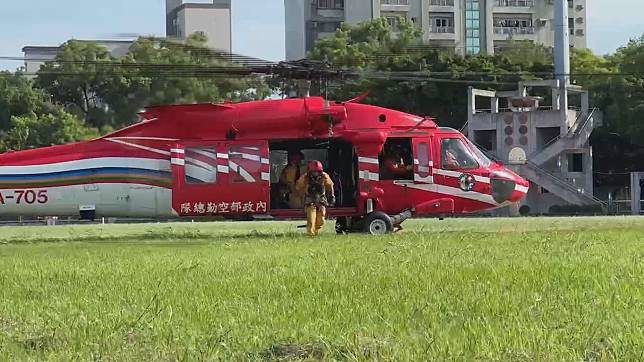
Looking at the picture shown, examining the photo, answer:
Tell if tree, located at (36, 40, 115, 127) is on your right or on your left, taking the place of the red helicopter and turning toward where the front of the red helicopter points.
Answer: on your left

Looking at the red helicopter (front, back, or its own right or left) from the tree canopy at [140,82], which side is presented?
left

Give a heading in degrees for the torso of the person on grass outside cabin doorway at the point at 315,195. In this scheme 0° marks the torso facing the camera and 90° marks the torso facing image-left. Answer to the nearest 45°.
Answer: approximately 0°

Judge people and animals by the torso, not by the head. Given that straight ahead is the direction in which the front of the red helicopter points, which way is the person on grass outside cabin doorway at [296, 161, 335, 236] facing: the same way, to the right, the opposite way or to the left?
to the right

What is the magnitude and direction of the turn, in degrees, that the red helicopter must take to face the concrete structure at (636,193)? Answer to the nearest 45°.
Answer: approximately 45° to its left

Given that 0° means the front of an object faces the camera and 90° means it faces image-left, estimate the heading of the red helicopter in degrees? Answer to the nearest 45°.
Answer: approximately 270°

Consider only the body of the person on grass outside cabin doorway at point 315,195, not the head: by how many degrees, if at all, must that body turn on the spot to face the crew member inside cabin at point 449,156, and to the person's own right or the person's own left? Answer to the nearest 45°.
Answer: approximately 135° to the person's own left

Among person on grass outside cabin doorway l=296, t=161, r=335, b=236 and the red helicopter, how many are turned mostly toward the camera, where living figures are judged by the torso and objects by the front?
1

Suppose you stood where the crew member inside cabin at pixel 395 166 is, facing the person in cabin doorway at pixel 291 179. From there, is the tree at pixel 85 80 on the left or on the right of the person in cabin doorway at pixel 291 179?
right
